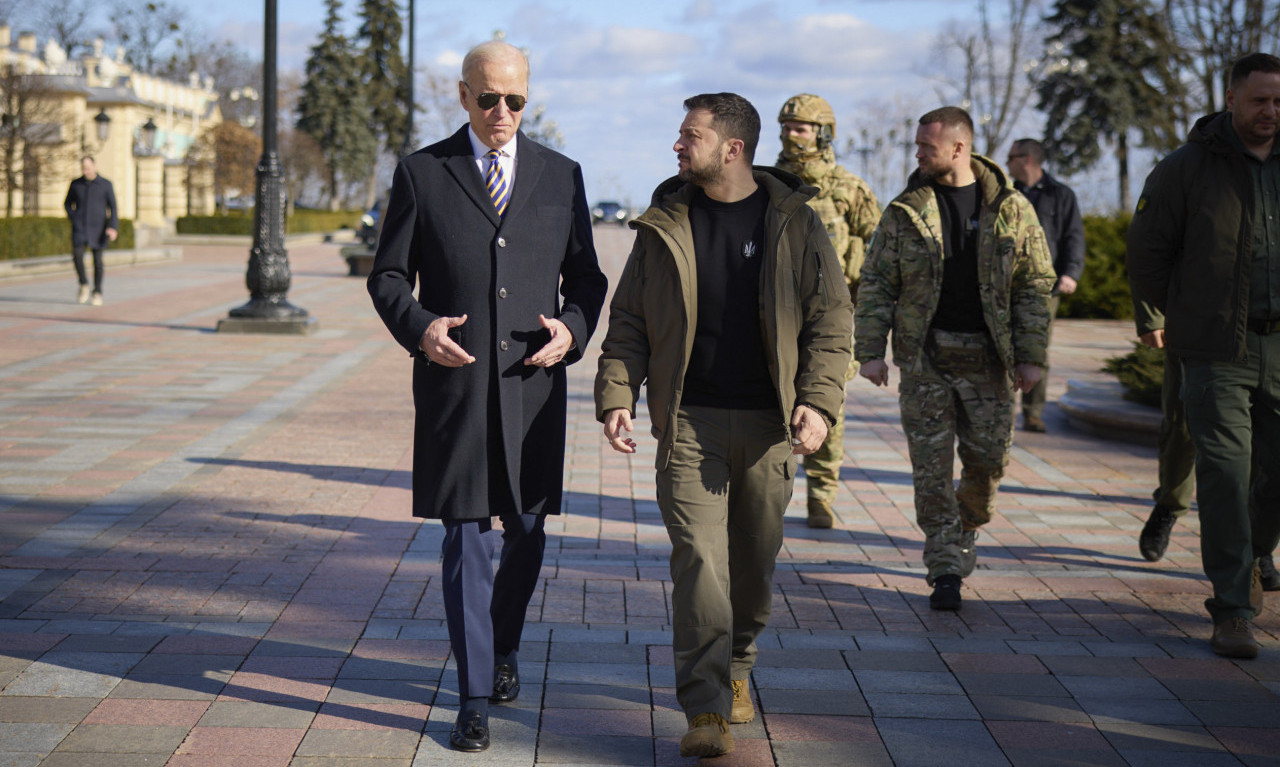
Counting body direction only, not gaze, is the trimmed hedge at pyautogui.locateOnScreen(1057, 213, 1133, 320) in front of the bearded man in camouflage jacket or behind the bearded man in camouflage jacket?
behind

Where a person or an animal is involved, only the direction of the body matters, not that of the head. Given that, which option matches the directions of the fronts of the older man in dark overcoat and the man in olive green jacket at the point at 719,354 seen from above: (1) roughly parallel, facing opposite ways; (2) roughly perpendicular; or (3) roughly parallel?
roughly parallel

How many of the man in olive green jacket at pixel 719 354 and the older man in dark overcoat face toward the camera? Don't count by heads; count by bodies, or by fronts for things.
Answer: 2

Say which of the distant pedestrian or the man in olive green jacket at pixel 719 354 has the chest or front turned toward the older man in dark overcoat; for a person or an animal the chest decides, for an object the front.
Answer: the distant pedestrian

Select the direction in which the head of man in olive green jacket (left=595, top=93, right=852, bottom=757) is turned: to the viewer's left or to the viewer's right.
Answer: to the viewer's left

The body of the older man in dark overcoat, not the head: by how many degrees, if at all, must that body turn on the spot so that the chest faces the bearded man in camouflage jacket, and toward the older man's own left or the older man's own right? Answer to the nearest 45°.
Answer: approximately 135° to the older man's own left

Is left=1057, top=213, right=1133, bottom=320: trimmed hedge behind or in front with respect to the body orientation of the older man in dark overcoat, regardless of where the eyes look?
behind

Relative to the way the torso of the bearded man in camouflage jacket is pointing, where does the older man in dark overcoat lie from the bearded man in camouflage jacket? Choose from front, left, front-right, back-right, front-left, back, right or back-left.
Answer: front-right

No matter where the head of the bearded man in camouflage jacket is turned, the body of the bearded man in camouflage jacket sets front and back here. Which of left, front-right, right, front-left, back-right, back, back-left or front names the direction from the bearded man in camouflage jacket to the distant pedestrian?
back-right

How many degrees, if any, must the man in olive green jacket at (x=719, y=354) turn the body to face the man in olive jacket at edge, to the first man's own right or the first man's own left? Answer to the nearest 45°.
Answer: approximately 135° to the first man's own left

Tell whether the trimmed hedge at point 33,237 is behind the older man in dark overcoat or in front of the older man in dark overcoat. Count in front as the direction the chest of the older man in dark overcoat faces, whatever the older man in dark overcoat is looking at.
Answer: behind

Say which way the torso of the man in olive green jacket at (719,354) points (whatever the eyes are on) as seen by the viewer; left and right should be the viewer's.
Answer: facing the viewer

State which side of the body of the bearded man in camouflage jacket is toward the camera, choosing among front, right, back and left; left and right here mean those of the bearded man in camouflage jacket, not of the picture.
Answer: front

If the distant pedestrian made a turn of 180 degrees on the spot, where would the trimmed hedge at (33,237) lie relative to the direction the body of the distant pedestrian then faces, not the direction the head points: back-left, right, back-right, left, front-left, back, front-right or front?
front

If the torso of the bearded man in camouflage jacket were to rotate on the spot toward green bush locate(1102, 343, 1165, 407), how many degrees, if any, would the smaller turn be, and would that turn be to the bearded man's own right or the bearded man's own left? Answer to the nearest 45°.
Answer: approximately 180°

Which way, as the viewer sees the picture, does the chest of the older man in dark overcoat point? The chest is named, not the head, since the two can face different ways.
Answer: toward the camera

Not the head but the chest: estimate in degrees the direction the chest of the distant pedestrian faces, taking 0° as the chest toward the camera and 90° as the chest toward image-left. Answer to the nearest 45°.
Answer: approximately 0°
